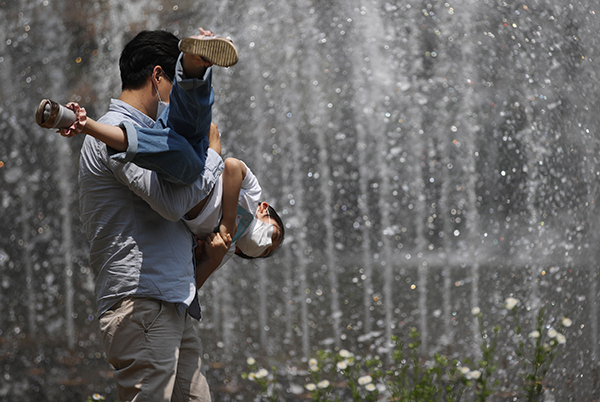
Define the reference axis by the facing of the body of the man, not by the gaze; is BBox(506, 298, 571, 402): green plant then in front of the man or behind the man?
in front

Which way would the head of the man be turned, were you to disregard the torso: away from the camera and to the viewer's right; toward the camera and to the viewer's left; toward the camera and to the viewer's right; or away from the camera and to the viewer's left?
away from the camera and to the viewer's right

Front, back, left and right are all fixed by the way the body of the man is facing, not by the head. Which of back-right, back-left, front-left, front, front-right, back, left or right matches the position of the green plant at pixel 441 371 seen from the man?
front-left

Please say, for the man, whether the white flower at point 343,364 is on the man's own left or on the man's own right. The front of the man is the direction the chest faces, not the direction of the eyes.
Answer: on the man's own left

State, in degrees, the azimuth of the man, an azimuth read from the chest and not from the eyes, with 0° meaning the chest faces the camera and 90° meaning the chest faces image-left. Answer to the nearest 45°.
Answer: approximately 270°
